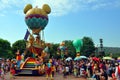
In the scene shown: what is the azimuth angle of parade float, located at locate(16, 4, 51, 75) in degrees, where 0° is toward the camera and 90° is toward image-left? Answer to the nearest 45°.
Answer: approximately 45°
